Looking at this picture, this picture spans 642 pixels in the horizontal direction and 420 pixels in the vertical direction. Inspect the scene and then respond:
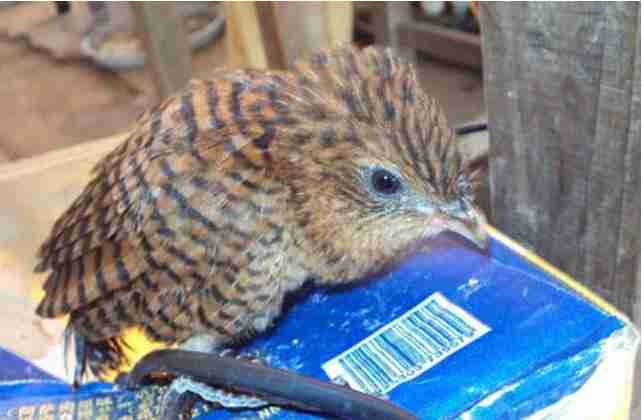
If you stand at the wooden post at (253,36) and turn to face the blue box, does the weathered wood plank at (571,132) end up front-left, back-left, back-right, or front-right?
front-left

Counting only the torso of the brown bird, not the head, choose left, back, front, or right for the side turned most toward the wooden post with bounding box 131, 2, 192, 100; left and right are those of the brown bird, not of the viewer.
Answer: left

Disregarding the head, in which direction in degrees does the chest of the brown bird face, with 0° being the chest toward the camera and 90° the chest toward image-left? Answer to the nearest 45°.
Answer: approximately 270°

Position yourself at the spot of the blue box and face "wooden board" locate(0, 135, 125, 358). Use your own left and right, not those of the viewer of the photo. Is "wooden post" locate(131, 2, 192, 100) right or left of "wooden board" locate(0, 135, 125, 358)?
right

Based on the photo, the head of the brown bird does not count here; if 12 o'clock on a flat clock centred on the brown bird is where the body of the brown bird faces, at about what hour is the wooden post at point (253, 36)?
The wooden post is roughly at 9 o'clock from the brown bird.

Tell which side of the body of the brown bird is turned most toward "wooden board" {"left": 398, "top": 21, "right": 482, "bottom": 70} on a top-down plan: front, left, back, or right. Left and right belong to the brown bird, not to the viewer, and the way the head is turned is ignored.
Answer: left
